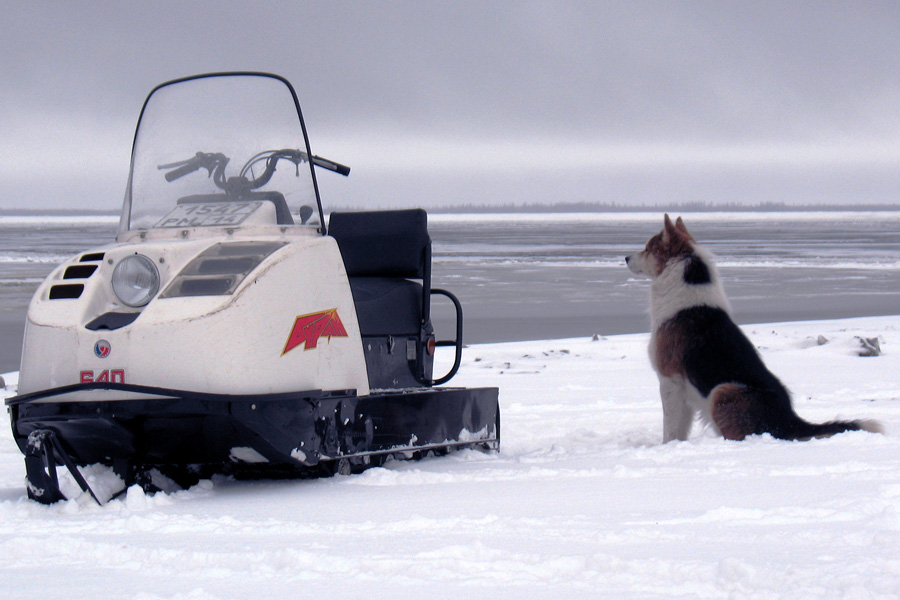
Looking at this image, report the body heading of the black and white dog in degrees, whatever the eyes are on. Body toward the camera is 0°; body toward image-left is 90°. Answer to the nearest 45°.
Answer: approximately 90°

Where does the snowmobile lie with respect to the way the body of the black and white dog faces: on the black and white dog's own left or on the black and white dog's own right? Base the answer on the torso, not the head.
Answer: on the black and white dog's own left

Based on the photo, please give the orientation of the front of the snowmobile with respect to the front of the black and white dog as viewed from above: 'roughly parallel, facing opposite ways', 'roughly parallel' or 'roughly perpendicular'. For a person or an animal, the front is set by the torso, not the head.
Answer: roughly perpendicular

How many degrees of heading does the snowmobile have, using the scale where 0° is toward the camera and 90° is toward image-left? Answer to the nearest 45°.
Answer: approximately 45°
